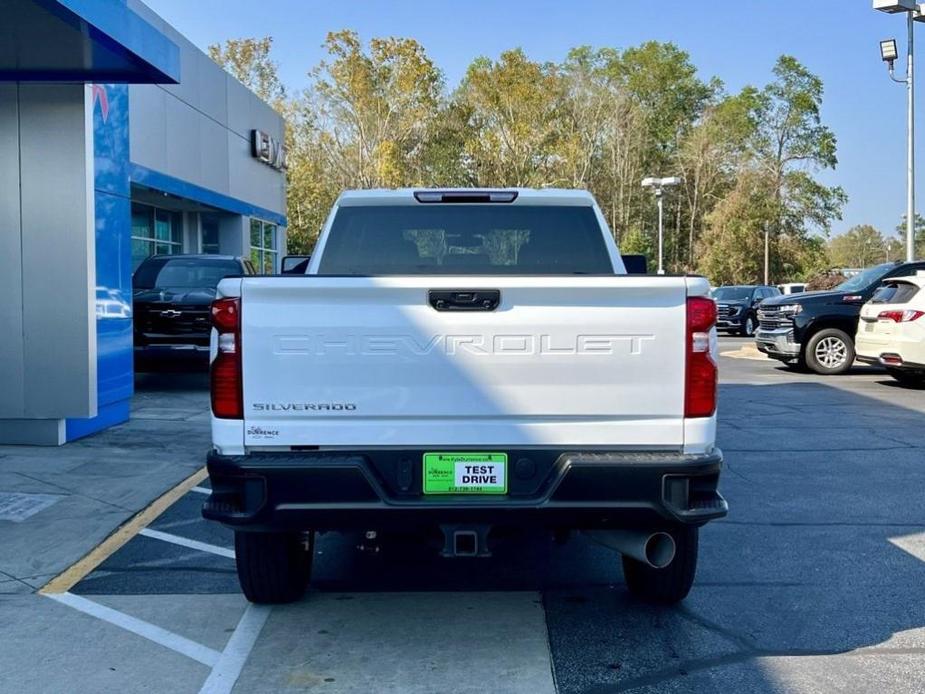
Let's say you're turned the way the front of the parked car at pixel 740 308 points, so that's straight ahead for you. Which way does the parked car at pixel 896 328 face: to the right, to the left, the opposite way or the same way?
the opposite way

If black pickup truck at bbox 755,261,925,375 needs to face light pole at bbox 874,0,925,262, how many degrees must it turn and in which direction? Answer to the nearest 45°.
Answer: approximately 135° to its right

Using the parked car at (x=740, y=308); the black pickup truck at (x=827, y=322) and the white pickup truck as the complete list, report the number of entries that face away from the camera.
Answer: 1

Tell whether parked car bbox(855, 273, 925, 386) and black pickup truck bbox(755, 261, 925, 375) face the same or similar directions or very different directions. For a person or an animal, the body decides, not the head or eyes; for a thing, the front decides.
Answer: very different directions

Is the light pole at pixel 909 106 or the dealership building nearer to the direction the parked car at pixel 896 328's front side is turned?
the light pole

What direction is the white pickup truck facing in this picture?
away from the camera

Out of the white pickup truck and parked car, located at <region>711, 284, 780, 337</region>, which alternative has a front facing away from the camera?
the white pickup truck

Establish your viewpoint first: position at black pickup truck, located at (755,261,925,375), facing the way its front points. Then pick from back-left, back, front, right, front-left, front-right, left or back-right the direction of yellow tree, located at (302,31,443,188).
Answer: right

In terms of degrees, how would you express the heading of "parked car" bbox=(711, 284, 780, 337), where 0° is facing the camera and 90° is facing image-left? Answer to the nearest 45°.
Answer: approximately 45°

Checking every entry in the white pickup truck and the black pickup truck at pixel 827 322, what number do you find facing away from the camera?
1

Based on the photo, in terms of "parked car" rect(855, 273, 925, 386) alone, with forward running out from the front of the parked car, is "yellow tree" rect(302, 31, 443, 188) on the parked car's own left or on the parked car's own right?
on the parked car's own left

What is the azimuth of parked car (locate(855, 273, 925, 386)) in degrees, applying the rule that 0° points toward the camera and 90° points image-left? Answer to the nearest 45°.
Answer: approximately 225°

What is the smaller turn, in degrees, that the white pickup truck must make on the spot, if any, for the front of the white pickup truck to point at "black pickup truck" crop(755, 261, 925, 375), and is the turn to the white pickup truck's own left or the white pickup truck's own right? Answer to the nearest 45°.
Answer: approximately 45° to the white pickup truck's own right

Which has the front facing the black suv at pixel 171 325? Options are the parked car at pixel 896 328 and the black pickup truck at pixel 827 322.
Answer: the black pickup truck at pixel 827 322

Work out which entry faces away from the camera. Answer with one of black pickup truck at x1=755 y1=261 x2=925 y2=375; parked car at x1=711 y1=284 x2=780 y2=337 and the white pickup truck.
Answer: the white pickup truck
